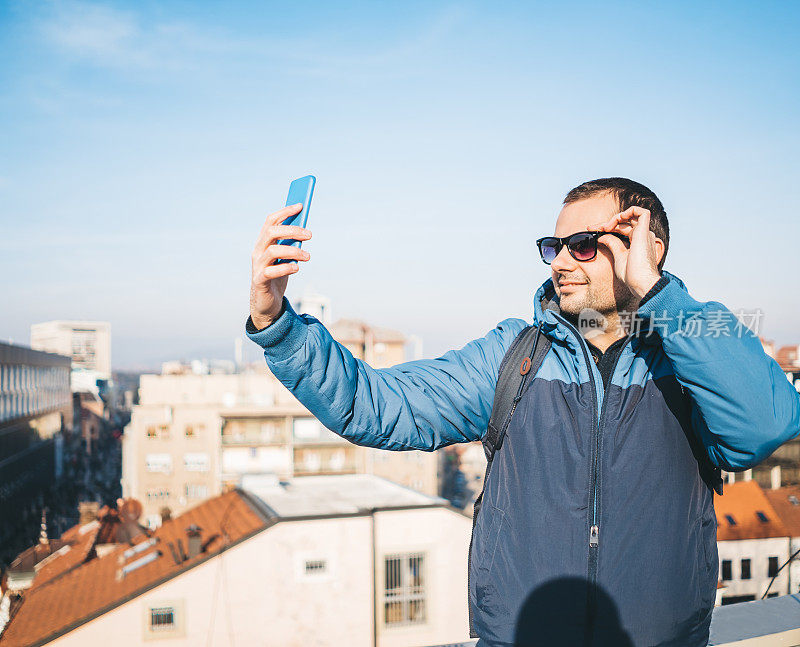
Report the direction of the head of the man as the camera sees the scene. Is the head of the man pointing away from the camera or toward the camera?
toward the camera

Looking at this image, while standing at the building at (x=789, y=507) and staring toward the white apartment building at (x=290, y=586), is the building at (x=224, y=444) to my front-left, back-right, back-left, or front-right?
front-right

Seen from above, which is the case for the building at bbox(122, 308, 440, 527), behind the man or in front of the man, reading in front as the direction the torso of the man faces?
behind

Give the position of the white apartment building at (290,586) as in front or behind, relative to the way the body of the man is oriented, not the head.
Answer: behind

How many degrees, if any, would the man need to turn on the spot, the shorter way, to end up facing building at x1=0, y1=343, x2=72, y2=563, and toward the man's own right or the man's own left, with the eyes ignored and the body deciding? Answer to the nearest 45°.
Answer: approximately 135° to the man's own right

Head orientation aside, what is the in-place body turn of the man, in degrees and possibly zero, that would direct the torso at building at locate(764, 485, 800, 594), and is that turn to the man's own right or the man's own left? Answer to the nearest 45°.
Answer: approximately 180°

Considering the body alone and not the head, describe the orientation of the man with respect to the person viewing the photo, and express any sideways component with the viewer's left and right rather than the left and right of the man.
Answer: facing the viewer

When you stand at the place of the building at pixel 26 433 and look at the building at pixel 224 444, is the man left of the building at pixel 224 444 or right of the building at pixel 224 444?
right
